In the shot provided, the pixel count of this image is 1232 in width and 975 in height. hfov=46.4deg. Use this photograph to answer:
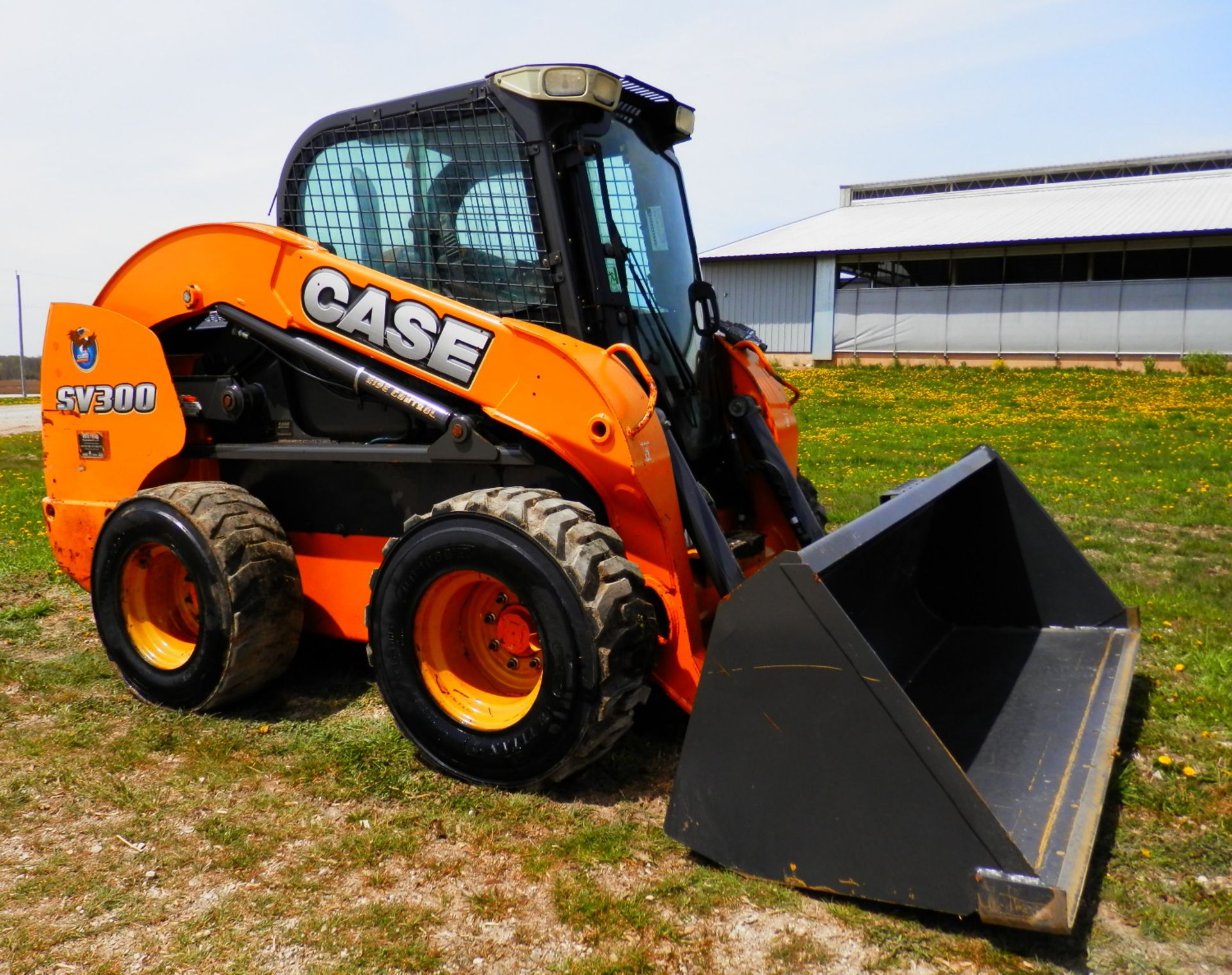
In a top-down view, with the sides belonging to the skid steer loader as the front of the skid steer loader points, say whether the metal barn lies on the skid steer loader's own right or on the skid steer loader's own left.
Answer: on the skid steer loader's own left

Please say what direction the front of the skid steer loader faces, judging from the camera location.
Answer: facing the viewer and to the right of the viewer
